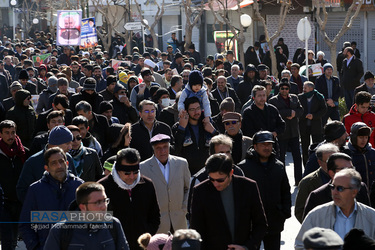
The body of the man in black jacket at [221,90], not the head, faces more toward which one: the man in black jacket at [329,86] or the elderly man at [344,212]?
the elderly man

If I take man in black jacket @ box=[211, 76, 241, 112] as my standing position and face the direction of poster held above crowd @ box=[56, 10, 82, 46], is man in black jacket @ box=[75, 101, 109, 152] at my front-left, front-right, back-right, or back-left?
back-left

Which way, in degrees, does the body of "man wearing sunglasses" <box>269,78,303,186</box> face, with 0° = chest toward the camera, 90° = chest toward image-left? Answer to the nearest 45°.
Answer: approximately 0°

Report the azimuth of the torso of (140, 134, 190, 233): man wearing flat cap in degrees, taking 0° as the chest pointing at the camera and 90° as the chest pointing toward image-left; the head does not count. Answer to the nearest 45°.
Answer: approximately 0°

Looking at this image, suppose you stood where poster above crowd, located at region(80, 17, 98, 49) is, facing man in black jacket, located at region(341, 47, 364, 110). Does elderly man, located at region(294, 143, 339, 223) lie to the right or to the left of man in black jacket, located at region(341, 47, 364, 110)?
right

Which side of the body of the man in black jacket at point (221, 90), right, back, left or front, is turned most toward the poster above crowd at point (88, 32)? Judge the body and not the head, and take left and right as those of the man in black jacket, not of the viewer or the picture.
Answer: back

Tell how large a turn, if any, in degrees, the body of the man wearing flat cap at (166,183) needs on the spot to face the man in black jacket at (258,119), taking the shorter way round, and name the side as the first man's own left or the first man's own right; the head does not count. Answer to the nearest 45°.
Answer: approximately 135° to the first man's own left

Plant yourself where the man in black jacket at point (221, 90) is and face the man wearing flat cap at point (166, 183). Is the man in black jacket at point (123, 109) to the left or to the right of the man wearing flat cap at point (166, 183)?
right
